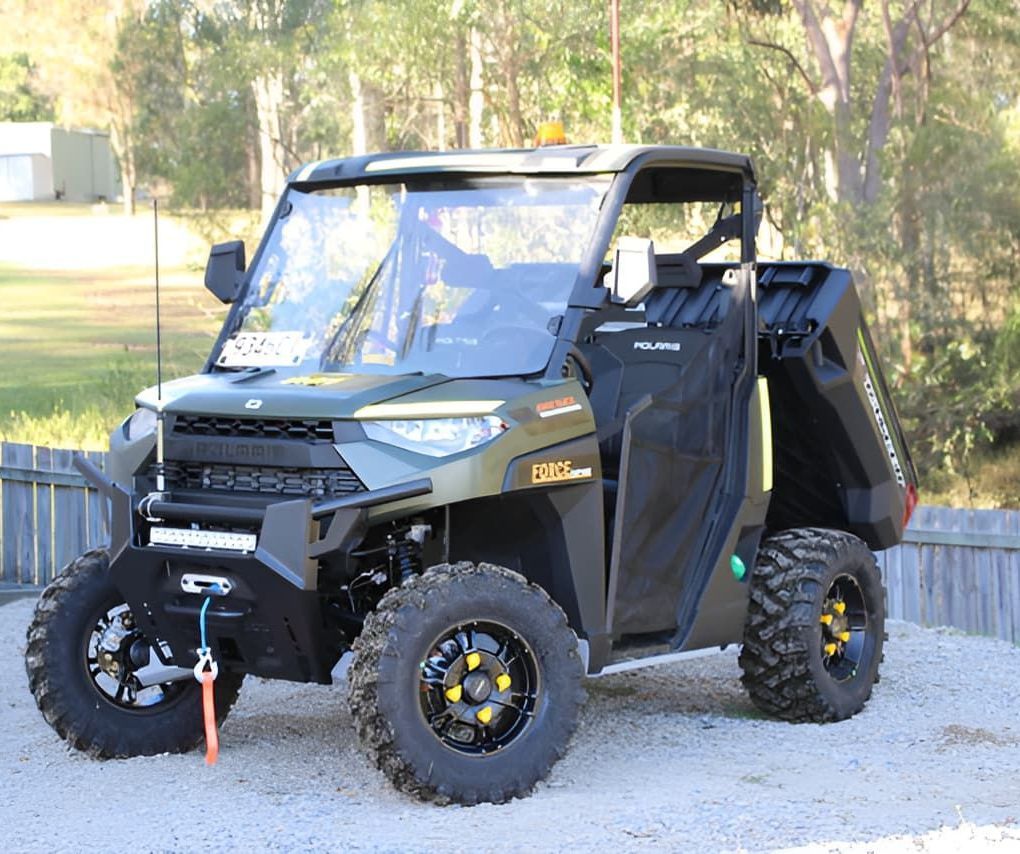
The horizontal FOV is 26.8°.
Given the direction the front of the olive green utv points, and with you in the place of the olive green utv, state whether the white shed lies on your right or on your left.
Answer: on your right

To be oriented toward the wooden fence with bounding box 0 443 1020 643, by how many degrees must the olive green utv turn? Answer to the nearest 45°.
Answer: approximately 180°

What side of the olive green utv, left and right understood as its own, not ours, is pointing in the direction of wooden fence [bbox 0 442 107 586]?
right

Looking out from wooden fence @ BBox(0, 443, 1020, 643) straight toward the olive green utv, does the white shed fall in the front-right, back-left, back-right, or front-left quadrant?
back-right

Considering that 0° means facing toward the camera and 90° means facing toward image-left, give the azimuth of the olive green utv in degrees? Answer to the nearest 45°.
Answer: approximately 45°
